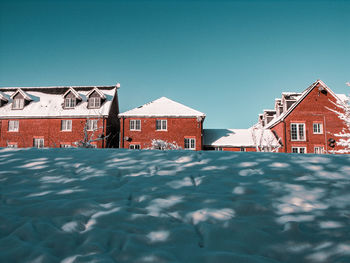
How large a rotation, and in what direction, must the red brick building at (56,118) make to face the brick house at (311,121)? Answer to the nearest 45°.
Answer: approximately 45° to its left

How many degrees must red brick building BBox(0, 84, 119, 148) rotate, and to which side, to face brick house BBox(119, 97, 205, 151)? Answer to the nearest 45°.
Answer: approximately 45° to its left

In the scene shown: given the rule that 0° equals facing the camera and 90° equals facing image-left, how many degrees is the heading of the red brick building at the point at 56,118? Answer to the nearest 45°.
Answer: approximately 0°
